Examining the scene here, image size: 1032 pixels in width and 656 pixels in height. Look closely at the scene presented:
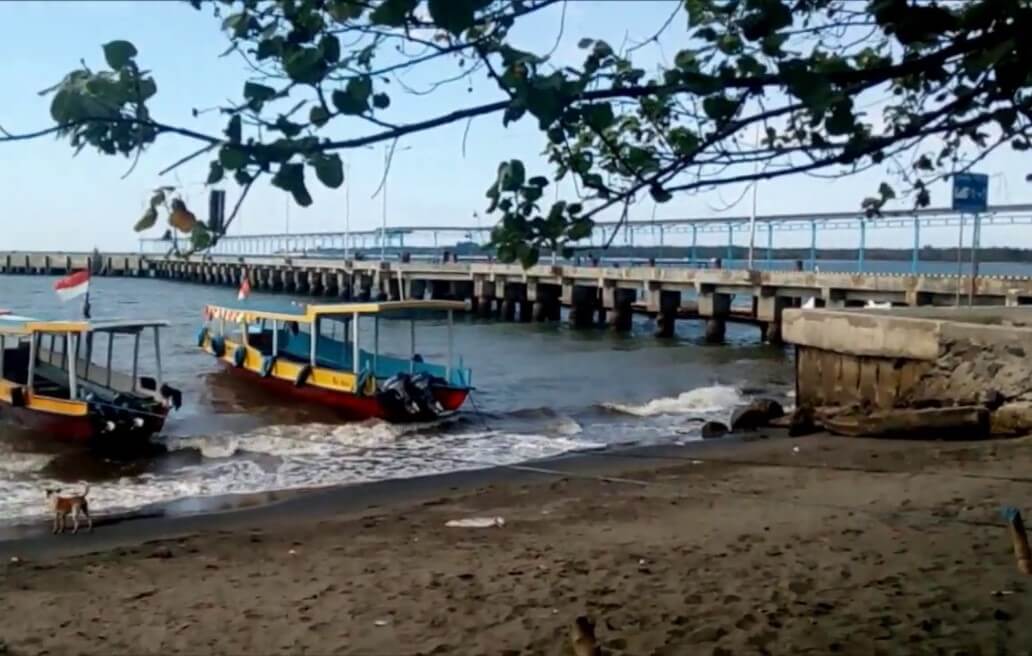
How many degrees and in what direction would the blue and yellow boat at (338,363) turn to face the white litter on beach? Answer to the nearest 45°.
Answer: approximately 135° to its left

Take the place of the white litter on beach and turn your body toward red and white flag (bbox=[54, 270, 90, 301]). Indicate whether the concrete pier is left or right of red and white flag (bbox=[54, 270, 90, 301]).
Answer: right

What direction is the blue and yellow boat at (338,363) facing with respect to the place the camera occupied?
facing away from the viewer and to the left of the viewer

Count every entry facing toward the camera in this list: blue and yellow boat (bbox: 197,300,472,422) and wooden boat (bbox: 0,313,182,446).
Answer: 0

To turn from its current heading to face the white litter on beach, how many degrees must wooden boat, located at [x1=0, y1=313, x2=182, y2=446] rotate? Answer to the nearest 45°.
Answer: approximately 135° to its left

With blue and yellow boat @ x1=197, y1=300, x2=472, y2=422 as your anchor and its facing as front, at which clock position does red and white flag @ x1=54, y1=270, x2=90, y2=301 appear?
The red and white flag is roughly at 10 o'clock from the blue and yellow boat.

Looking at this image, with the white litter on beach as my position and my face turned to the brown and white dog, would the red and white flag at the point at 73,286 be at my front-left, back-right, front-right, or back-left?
front-right

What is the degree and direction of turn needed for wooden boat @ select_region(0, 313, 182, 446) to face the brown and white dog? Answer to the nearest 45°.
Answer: approximately 135° to its left

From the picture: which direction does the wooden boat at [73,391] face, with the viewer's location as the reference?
facing away from the viewer and to the left of the viewer
